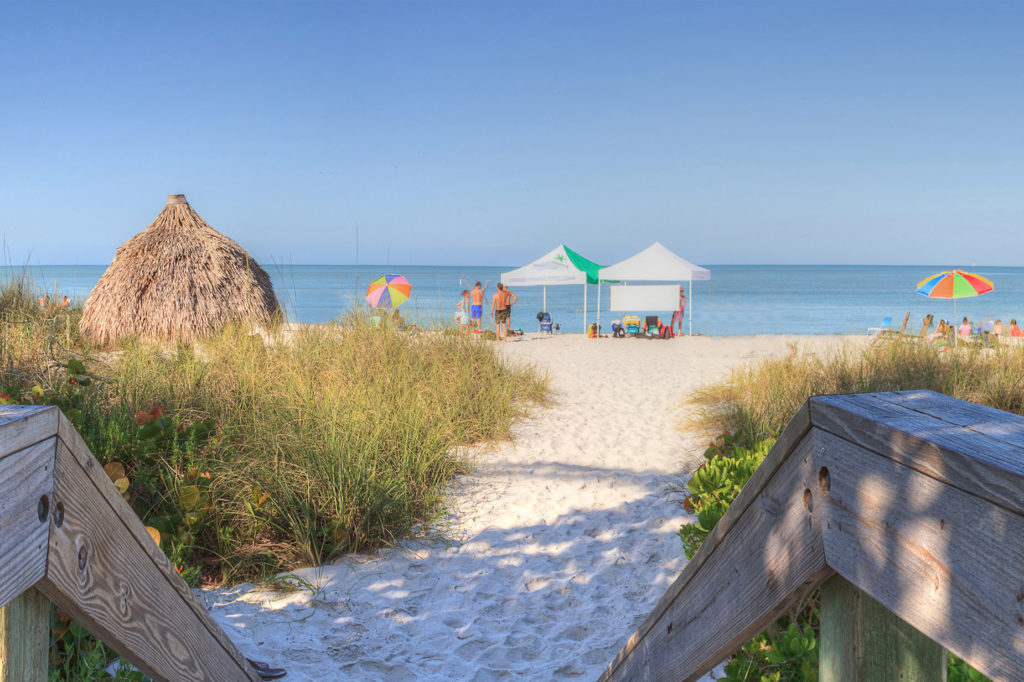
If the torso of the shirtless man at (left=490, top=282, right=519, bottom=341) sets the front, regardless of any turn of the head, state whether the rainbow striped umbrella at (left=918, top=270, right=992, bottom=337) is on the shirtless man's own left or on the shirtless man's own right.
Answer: on the shirtless man's own right

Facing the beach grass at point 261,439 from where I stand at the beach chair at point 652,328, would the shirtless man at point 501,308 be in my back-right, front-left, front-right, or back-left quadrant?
front-right

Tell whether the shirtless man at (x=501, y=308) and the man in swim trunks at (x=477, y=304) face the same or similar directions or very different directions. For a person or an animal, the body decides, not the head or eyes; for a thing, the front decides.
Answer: same or similar directions

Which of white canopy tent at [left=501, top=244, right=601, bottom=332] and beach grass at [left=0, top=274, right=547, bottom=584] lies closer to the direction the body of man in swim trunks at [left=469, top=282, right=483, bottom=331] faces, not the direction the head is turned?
the white canopy tent
